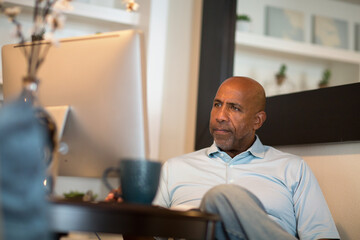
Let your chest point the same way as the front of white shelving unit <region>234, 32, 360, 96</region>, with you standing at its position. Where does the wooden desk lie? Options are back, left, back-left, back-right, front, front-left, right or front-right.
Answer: front-right

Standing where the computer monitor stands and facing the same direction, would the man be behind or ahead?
ahead

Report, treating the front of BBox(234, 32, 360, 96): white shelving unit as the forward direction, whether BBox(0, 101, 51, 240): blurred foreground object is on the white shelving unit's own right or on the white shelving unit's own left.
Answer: on the white shelving unit's own right

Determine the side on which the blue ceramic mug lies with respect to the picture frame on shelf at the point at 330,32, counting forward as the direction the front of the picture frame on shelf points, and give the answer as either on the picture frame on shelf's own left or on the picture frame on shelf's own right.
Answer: on the picture frame on shelf's own right

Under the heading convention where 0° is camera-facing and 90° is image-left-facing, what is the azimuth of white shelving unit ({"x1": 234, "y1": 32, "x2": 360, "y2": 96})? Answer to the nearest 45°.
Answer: approximately 315°

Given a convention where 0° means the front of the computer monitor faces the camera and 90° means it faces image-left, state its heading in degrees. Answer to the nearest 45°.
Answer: approximately 225°

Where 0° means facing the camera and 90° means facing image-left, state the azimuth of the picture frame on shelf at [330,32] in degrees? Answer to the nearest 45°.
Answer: approximately 315°

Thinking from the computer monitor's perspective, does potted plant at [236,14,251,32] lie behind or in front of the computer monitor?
in front

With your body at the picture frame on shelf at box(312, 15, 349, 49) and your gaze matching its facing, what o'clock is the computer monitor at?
The computer monitor is roughly at 2 o'clock from the picture frame on shelf.

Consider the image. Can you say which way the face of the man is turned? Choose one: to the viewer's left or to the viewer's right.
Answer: to the viewer's left

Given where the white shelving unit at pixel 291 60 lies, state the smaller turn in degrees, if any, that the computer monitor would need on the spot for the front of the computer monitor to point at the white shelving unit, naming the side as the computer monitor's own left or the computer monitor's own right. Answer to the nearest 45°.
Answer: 0° — it already faces it
